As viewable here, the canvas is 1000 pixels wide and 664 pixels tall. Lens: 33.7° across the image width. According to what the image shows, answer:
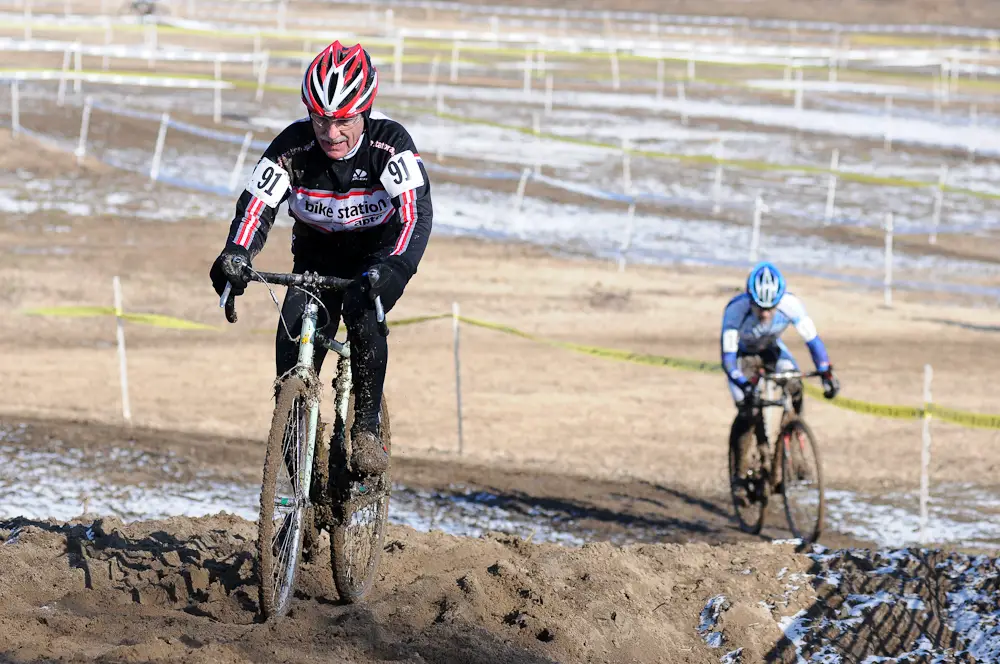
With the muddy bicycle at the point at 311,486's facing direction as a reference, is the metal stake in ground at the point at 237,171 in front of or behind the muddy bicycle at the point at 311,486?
behind

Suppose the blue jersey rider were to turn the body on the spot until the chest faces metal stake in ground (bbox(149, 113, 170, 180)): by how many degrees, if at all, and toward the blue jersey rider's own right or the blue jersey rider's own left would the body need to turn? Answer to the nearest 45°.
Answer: approximately 135° to the blue jersey rider's own right

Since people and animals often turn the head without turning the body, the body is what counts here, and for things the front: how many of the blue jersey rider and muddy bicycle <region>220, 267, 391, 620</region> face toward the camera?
2

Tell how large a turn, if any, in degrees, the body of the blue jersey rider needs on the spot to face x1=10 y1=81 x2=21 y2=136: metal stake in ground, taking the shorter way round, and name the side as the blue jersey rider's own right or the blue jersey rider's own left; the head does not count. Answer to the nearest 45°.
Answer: approximately 135° to the blue jersey rider's own right

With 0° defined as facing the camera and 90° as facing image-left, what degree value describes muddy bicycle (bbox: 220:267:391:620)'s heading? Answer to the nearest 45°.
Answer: approximately 0°

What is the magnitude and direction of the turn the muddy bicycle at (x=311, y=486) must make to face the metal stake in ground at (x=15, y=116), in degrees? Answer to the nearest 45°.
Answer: approximately 180°

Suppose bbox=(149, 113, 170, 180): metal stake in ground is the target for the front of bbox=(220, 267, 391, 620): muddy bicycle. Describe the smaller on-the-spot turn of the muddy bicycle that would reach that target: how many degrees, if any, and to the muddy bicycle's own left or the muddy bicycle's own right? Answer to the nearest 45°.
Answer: approximately 180°

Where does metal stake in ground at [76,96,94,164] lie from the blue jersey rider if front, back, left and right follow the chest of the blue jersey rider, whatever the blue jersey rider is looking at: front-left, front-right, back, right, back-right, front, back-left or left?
back-right

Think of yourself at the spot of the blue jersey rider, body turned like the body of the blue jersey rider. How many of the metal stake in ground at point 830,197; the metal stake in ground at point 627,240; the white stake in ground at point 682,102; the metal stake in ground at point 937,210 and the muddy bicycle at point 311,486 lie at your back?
4

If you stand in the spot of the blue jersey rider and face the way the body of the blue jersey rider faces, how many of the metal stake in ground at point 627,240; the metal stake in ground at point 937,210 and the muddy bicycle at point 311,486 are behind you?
2

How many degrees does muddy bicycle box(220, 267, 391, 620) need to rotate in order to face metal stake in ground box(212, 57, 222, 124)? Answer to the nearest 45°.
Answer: approximately 180°

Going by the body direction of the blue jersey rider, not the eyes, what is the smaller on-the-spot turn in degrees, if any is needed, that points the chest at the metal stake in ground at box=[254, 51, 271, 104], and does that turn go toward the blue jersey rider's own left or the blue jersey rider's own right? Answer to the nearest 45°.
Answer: approximately 135° to the blue jersey rider's own right
